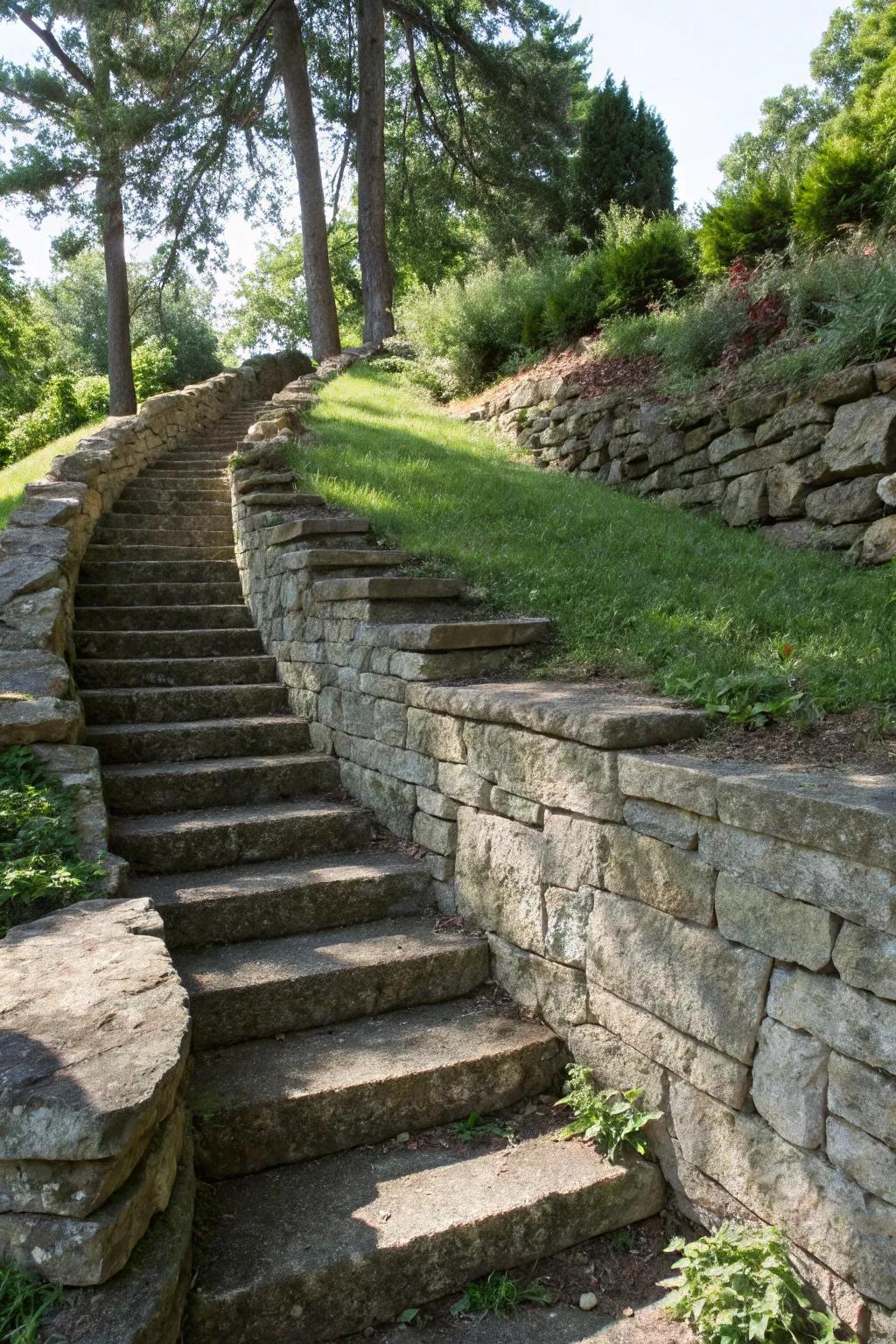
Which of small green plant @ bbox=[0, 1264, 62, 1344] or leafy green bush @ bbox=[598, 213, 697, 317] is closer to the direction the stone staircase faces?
the small green plant

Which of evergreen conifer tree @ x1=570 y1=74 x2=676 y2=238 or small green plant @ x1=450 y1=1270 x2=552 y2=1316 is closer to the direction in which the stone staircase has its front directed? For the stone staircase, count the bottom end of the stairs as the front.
the small green plant

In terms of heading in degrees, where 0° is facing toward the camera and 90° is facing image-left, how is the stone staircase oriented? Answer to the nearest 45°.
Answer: approximately 0°

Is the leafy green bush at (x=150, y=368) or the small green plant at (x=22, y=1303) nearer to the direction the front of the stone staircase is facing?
the small green plant

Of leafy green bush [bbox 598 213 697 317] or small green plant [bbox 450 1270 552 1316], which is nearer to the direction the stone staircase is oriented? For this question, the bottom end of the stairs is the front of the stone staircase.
the small green plant

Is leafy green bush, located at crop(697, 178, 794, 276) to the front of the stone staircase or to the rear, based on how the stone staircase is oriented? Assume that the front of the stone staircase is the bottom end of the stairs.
to the rear

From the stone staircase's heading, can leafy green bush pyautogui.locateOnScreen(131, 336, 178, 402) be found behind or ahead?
behind

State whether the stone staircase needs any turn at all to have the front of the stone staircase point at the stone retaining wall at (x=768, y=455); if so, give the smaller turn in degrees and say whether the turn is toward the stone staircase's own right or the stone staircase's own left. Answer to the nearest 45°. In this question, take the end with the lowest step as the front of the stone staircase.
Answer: approximately 135° to the stone staircase's own left

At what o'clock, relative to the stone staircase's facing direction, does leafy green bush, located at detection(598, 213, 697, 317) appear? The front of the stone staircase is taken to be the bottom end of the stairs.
The leafy green bush is roughly at 7 o'clock from the stone staircase.

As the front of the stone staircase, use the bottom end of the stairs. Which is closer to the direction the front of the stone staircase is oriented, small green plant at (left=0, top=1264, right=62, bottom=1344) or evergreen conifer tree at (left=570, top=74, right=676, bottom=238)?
the small green plant
